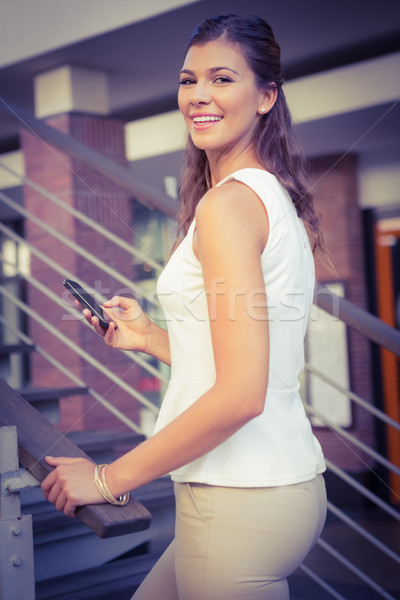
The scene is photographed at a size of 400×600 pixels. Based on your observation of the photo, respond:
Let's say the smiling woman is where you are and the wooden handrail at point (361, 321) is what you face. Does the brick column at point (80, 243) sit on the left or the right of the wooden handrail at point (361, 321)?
left

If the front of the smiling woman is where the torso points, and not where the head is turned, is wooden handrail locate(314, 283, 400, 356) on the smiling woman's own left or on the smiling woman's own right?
on the smiling woman's own right

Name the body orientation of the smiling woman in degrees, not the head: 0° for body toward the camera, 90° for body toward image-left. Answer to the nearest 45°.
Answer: approximately 90°

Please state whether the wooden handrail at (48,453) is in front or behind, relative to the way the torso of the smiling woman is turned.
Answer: in front
